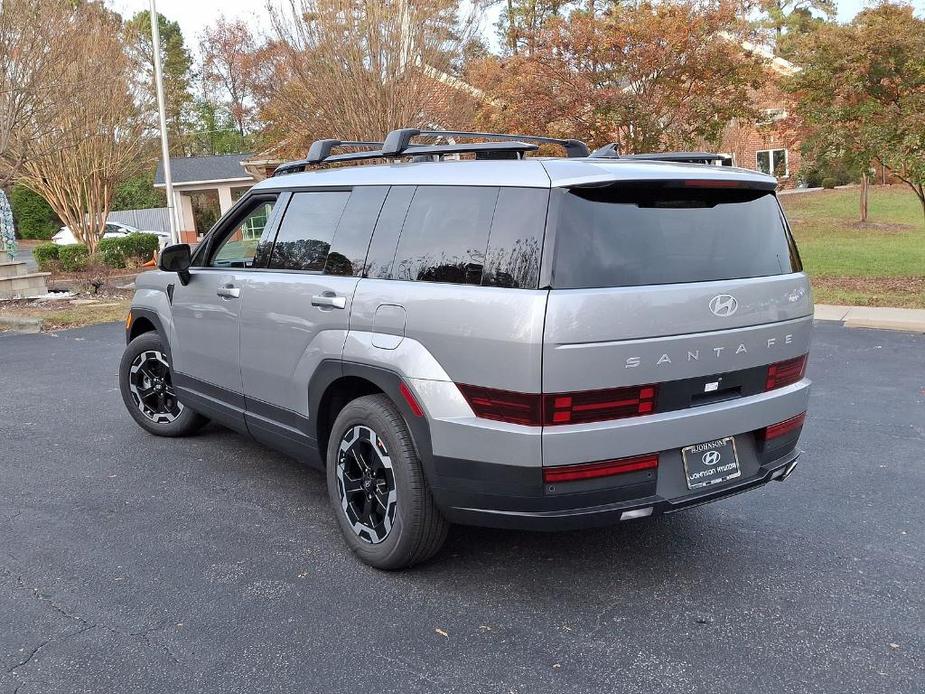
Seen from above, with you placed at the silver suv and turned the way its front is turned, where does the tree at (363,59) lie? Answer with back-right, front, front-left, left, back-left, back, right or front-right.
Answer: front-right

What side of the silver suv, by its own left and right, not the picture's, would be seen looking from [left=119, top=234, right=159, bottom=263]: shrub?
front

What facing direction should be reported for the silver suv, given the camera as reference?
facing away from the viewer and to the left of the viewer

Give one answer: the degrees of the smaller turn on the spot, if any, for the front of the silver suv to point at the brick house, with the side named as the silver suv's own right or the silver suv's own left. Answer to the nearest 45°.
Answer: approximately 45° to the silver suv's own right

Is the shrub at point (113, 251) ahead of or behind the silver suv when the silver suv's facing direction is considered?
ahead

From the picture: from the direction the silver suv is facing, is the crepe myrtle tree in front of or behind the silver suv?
in front

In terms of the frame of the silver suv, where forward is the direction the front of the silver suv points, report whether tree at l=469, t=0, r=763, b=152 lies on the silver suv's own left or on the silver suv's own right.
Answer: on the silver suv's own right

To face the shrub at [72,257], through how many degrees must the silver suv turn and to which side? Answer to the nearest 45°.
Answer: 0° — it already faces it
